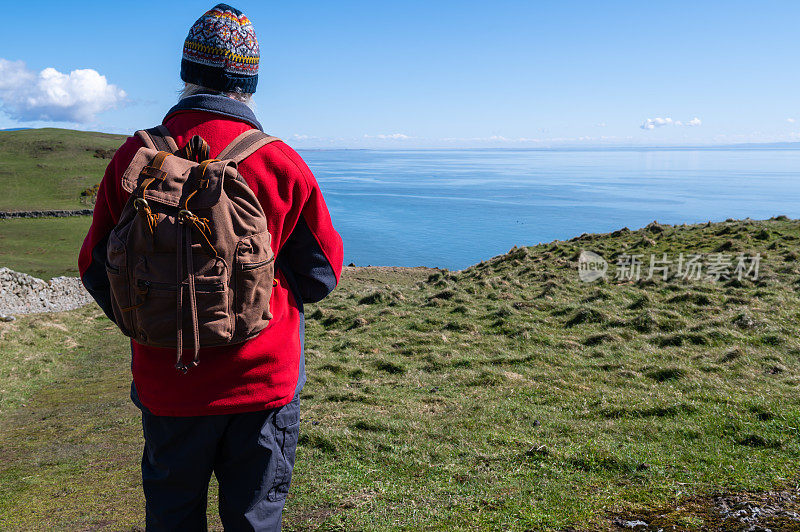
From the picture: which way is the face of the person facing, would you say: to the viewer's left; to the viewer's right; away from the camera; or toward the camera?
away from the camera

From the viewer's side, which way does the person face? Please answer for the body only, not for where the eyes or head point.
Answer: away from the camera
